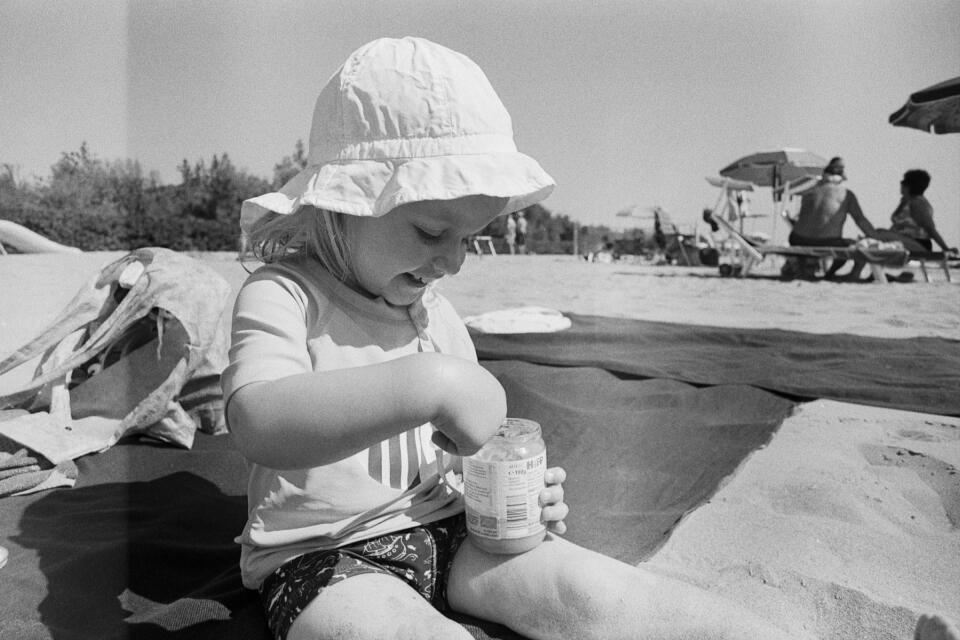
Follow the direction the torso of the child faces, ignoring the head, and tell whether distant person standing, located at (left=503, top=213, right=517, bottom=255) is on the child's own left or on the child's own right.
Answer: on the child's own left

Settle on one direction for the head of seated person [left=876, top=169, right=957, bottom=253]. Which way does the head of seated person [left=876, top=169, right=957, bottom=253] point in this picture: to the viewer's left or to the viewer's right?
to the viewer's left

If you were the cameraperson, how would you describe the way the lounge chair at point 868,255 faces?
facing to the right of the viewer

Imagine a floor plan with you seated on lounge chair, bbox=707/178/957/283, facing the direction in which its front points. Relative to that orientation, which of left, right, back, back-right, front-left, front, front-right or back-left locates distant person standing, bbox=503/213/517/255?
back-left

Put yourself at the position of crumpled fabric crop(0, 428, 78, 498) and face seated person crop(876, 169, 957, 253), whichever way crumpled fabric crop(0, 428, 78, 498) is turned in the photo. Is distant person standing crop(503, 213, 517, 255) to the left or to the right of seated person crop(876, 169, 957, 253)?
left

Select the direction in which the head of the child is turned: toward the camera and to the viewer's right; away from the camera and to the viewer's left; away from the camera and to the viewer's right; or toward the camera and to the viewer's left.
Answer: toward the camera and to the viewer's right

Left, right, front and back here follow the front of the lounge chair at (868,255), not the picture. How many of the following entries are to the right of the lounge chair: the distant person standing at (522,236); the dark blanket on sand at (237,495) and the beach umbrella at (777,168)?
1

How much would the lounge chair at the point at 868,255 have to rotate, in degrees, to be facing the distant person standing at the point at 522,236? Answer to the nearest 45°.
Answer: approximately 135° to its left
